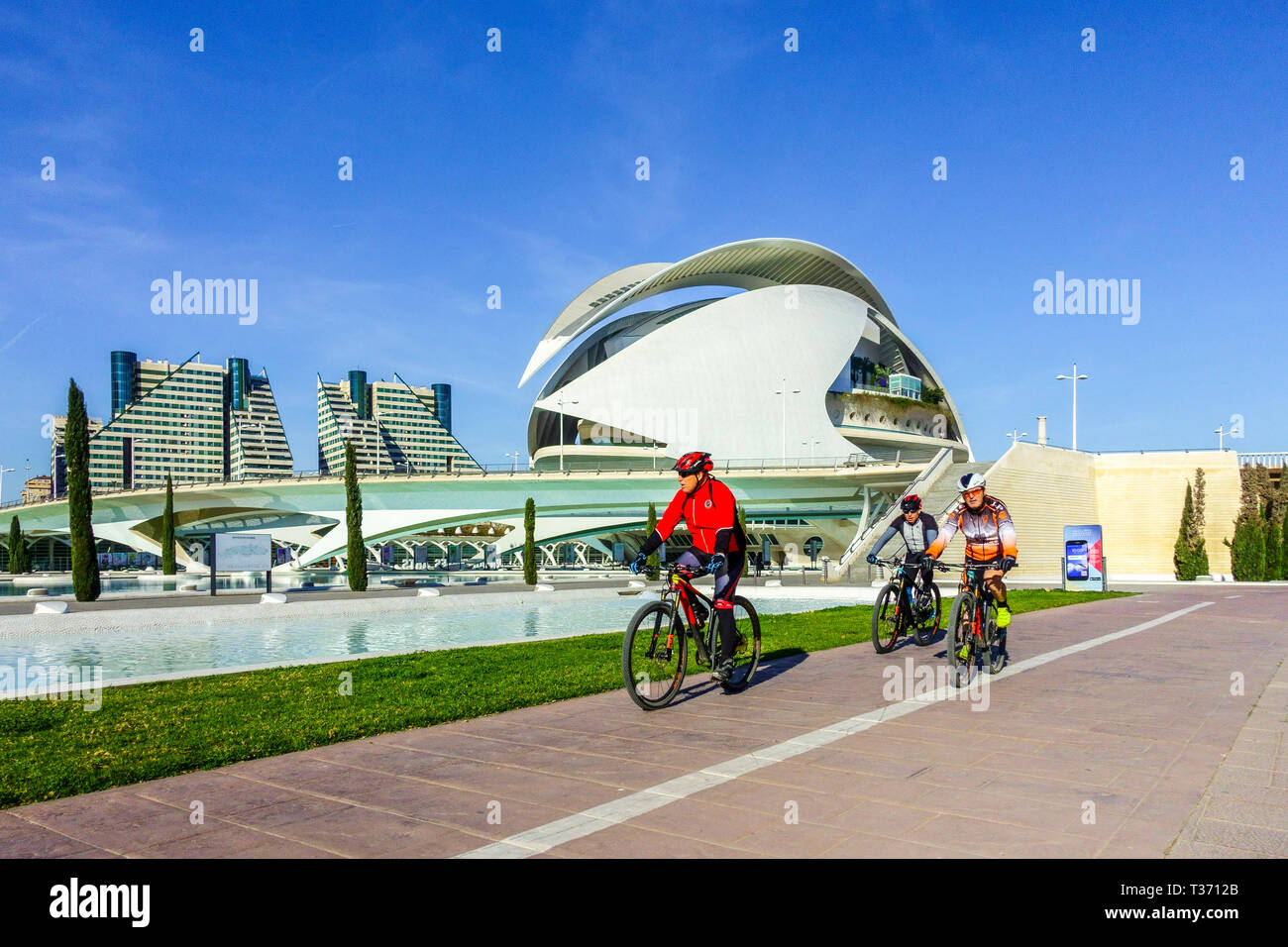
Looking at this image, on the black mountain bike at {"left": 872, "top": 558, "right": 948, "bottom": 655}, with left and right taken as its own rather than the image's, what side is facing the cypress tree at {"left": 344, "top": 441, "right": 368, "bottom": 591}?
right

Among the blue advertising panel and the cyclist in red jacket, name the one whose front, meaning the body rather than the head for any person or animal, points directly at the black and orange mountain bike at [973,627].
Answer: the blue advertising panel

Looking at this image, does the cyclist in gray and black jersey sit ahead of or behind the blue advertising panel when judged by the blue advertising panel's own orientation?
ahead

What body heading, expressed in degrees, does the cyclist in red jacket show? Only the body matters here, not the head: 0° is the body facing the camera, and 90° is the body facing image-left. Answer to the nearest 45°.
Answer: approximately 45°

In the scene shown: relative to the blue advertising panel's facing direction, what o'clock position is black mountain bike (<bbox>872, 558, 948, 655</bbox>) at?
The black mountain bike is roughly at 12 o'clock from the blue advertising panel.

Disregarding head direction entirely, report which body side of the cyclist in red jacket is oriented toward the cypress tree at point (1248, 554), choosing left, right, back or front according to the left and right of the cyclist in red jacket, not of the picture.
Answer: back

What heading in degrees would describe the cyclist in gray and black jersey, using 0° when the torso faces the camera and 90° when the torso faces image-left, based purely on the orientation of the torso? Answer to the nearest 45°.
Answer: approximately 45°
